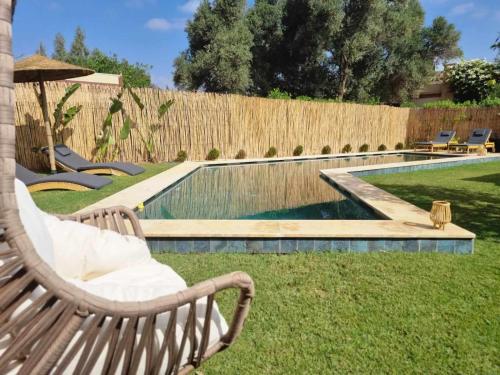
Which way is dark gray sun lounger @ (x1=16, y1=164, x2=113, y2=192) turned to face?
to the viewer's right

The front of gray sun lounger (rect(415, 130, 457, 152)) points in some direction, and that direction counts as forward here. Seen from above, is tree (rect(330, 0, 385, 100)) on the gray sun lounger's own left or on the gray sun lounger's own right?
on the gray sun lounger's own right

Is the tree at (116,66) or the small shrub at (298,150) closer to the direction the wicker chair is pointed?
the small shrub

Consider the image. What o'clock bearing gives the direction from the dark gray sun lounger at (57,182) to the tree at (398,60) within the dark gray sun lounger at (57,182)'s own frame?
The tree is roughly at 11 o'clock from the dark gray sun lounger.

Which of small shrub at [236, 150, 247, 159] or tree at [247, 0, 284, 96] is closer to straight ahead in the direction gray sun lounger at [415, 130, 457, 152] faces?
the small shrub

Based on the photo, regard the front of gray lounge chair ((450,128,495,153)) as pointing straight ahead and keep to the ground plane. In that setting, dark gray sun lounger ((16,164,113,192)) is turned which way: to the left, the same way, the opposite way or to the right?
the opposite way

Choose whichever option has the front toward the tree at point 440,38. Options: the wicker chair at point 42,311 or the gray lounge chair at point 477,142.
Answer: the wicker chair

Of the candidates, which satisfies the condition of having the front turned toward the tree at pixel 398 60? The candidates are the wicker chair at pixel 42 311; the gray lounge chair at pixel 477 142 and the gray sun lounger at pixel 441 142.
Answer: the wicker chair

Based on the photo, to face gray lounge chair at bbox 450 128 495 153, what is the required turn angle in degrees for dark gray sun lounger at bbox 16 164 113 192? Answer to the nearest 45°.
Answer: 0° — it already faces it

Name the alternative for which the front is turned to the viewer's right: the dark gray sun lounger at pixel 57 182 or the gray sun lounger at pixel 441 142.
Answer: the dark gray sun lounger at pixel 57 182

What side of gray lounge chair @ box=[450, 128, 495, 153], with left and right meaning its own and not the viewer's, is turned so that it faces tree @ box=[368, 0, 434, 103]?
right
